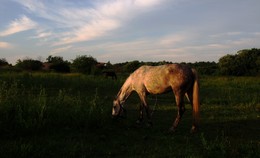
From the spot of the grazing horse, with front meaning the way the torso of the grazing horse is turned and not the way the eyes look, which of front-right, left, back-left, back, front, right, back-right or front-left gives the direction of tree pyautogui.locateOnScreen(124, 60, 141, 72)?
front-right

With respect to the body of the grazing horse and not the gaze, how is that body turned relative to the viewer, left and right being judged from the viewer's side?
facing away from the viewer and to the left of the viewer

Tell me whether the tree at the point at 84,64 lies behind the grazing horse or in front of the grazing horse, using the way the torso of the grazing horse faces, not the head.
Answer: in front

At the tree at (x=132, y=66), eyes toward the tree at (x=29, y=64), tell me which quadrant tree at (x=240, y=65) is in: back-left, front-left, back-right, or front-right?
back-left

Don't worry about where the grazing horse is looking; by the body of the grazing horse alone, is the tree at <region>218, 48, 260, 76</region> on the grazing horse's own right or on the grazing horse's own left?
on the grazing horse's own right

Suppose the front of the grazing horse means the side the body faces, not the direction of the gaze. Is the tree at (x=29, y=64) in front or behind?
in front
